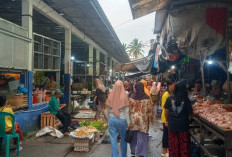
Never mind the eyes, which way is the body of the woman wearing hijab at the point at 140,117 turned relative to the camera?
away from the camera

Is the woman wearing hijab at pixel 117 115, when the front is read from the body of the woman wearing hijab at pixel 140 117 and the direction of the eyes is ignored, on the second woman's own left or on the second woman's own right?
on the second woman's own left

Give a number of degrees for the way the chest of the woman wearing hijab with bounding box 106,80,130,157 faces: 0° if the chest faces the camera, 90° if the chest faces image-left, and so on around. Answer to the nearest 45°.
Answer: approximately 180°

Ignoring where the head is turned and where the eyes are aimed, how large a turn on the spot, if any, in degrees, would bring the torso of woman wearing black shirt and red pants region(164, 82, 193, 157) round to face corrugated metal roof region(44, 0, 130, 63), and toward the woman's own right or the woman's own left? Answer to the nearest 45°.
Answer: approximately 45° to the woman's own left

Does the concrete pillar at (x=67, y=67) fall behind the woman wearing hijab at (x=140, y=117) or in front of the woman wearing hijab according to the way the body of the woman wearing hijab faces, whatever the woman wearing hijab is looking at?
in front

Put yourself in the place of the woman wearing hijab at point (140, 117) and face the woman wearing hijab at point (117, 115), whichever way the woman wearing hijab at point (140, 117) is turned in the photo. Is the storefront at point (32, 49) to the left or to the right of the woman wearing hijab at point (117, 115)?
right

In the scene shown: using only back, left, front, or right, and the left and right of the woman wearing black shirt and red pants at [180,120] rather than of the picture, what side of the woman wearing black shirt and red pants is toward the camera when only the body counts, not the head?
back

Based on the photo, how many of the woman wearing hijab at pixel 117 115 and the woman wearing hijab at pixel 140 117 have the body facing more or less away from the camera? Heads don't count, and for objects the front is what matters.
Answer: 2
